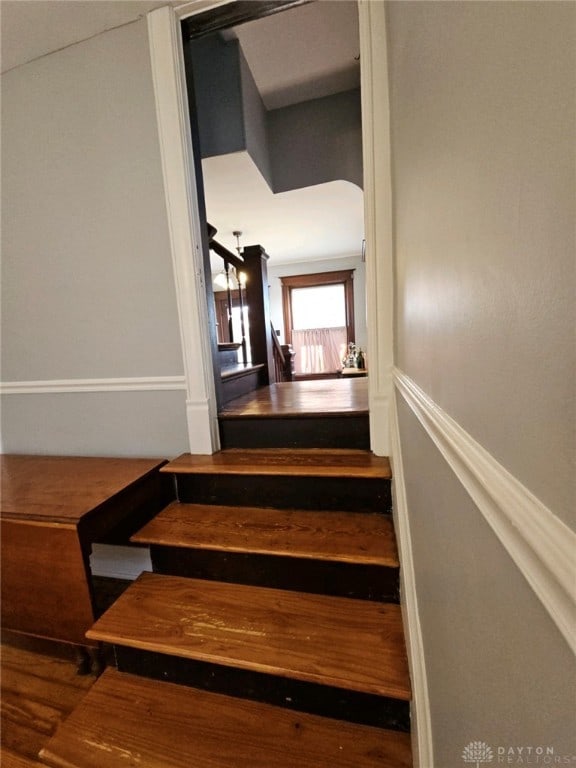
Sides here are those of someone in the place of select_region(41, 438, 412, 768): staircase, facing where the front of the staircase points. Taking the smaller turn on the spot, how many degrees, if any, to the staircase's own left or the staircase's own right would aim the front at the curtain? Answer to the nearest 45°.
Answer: approximately 180°

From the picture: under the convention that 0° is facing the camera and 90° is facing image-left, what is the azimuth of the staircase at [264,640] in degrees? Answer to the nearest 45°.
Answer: approximately 0°
